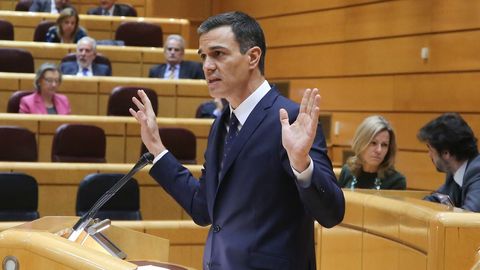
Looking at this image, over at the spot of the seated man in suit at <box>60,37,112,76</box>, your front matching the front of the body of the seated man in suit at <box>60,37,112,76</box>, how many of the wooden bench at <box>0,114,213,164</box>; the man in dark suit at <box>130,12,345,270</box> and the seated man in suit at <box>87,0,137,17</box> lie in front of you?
2

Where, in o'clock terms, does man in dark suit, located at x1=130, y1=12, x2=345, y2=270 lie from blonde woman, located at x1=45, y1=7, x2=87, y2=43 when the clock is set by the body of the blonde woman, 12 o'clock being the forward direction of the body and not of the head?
The man in dark suit is roughly at 12 o'clock from the blonde woman.

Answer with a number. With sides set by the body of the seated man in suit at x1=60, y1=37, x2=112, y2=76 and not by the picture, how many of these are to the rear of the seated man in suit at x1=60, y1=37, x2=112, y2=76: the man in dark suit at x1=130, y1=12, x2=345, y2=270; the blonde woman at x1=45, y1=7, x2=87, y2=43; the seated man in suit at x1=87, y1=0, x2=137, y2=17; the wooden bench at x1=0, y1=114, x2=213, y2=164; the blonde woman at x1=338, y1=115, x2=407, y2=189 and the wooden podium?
2

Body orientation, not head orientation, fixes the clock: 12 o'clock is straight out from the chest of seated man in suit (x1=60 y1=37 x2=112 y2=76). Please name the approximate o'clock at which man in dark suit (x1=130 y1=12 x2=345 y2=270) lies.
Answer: The man in dark suit is roughly at 12 o'clock from the seated man in suit.

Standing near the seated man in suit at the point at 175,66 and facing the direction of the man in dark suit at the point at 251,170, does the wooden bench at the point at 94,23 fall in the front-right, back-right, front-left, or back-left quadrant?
back-right

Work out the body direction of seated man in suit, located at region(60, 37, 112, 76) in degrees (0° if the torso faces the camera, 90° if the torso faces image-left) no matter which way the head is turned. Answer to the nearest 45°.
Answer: approximately 0°

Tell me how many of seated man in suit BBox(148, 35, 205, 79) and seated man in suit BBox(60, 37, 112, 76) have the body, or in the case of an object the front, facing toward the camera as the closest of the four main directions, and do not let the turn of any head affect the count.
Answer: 2
